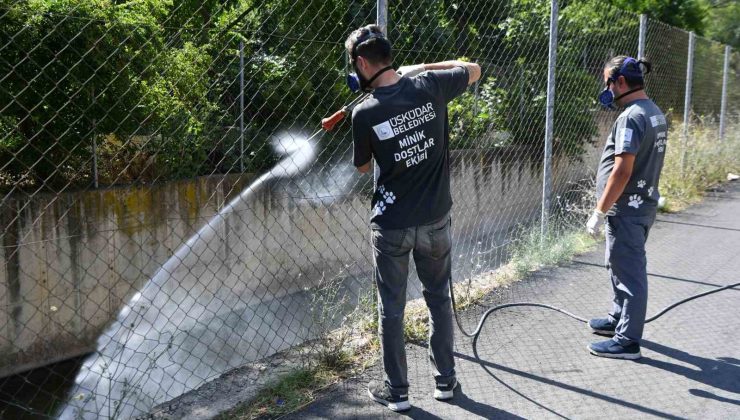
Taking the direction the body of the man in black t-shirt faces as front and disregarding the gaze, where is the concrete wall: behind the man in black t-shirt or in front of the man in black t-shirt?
in front

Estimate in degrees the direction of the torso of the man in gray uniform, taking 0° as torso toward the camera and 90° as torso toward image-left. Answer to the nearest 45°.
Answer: approximately 90°

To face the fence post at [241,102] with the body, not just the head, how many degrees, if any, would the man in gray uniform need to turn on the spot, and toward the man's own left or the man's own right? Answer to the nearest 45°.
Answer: approximately 45° to the man's own right

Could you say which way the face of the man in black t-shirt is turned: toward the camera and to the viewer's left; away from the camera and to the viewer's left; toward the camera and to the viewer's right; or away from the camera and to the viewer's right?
away from the camera and to the viewer's left

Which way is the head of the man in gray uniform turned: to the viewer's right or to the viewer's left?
to the viewer's left

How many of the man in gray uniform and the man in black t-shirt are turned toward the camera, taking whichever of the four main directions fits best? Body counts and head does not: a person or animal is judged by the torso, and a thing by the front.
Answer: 0

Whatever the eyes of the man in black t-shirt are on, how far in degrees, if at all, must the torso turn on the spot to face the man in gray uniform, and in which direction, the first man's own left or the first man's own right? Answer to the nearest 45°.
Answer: approximately 90° to the first man's own right

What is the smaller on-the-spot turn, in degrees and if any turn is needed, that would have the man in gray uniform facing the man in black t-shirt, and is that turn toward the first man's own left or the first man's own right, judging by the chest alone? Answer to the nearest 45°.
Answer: approximately 45° to the first man's own left

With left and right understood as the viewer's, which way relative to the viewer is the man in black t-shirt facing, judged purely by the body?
facing away from the viewer and to the left of the viewer
